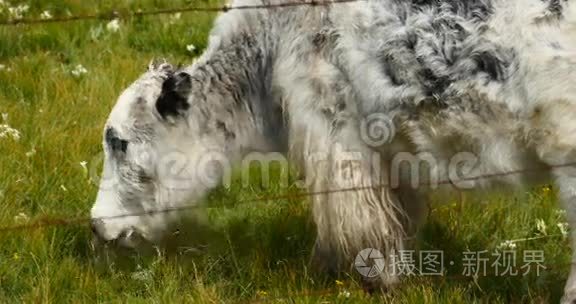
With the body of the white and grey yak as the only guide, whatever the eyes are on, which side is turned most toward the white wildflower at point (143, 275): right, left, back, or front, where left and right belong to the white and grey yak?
front

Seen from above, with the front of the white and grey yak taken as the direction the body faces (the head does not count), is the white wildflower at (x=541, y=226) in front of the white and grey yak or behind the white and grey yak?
behind

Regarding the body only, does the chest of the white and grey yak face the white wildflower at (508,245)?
no

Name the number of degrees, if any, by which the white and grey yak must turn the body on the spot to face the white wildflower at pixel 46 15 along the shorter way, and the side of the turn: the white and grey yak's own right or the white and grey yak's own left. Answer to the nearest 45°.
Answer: approximately 45° to the white and grey yak's own right

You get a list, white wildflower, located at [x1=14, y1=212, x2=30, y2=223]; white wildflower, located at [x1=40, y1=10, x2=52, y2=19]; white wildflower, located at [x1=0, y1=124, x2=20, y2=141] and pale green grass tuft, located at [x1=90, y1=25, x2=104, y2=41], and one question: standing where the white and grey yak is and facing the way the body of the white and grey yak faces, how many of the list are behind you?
0

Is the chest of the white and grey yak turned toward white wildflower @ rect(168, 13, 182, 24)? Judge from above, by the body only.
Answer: no

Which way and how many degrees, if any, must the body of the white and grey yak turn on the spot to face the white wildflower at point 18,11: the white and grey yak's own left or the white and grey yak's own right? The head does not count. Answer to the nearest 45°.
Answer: approximately 45° to the white and grey yak's own right

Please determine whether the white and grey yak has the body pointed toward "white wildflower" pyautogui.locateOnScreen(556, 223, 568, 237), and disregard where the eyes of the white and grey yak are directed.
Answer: no

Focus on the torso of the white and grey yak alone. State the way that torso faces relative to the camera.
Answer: to the viewer's left
